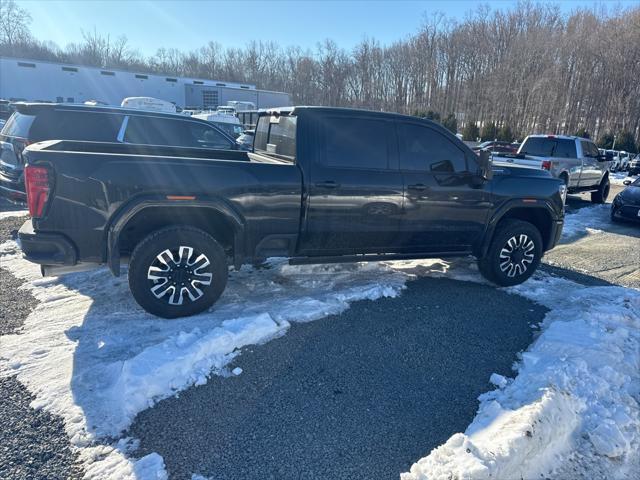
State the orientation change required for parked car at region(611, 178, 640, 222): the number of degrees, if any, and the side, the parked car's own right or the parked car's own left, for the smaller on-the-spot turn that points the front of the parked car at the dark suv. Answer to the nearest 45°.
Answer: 0° — it already faces it

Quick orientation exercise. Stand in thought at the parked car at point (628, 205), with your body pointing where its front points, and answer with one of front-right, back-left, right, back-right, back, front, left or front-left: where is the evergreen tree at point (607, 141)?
back-right

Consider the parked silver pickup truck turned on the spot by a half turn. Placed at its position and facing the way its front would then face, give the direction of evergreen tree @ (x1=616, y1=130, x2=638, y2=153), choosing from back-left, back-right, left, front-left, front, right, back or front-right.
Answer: back-right

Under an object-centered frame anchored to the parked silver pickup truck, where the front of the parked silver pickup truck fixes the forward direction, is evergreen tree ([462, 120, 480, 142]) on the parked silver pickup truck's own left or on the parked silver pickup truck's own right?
on the parked silver pickup truck's own left

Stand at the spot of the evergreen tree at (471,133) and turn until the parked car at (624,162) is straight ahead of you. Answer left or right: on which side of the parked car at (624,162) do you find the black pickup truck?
right

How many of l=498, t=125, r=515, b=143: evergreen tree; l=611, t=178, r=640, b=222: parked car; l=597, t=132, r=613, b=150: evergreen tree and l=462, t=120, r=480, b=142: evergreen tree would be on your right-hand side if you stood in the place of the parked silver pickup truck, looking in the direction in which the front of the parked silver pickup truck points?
1

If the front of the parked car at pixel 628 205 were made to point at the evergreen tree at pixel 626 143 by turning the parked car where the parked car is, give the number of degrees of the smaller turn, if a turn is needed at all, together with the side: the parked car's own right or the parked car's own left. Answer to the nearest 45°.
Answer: approximately 135° to the parked car's own right

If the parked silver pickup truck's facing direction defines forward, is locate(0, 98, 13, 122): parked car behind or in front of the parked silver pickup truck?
behind

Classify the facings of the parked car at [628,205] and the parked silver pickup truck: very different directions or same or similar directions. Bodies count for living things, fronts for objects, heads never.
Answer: very different directions

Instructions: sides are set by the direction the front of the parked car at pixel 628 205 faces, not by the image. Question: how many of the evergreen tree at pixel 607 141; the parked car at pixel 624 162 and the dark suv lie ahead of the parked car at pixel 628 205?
1

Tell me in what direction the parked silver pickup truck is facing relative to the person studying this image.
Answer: facing away from the viewer and to the right of the viewer

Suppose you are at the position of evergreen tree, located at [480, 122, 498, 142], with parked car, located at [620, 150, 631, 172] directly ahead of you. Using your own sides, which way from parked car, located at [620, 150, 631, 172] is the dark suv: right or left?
right

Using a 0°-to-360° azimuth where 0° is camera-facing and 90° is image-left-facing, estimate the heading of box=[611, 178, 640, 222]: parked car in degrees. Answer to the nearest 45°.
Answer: approximately 45°

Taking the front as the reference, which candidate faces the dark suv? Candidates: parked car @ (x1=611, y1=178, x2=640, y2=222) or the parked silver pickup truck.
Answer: the parked car
